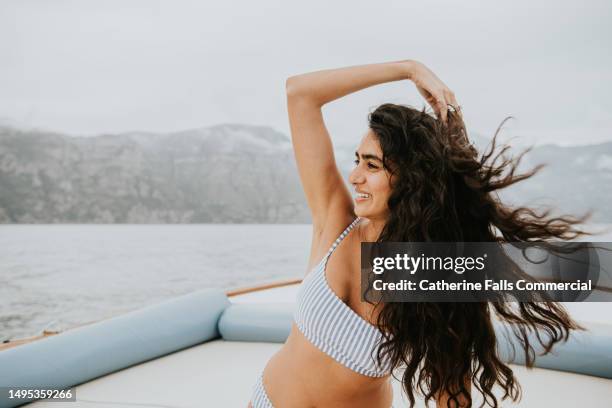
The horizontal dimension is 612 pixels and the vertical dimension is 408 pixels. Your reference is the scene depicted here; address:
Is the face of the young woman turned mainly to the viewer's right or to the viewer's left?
to the viewer's left

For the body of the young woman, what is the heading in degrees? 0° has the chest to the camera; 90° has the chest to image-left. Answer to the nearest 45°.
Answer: approximately 45°

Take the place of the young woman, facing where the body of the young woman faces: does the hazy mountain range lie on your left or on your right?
on your right
